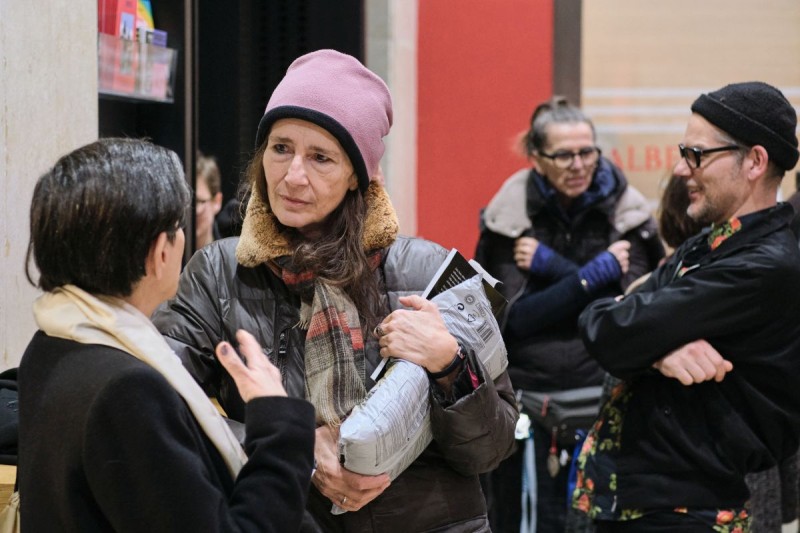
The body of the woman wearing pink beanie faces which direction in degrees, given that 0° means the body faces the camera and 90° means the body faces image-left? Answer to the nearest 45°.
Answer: approximately 45°

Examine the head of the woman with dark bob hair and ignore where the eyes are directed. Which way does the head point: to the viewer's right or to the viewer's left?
to the viewer's right

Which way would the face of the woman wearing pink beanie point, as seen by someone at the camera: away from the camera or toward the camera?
toward the camera

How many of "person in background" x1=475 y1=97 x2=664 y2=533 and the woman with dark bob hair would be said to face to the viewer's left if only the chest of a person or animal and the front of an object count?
0

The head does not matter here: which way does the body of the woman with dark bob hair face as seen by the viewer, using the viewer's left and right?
facing away from the viewer and to the right of the viewer

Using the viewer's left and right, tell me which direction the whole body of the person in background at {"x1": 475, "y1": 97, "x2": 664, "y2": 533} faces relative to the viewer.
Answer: facing the viewer

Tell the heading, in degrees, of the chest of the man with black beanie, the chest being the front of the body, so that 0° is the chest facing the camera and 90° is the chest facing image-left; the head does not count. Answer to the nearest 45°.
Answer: approximately 90°

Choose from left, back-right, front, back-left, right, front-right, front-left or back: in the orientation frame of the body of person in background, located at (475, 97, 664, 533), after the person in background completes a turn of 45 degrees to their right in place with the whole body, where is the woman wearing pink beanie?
front-left

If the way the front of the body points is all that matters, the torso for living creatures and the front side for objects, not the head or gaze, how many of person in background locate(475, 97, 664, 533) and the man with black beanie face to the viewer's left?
1

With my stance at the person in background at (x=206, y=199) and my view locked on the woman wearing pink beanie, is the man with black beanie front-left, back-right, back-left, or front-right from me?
front-left

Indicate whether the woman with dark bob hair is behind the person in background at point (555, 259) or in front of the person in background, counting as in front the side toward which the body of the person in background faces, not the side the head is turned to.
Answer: in front

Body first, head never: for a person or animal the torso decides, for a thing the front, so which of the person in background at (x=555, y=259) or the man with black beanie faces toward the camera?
the person in background

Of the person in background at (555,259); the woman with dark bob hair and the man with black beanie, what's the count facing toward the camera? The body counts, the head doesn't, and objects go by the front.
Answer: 1
